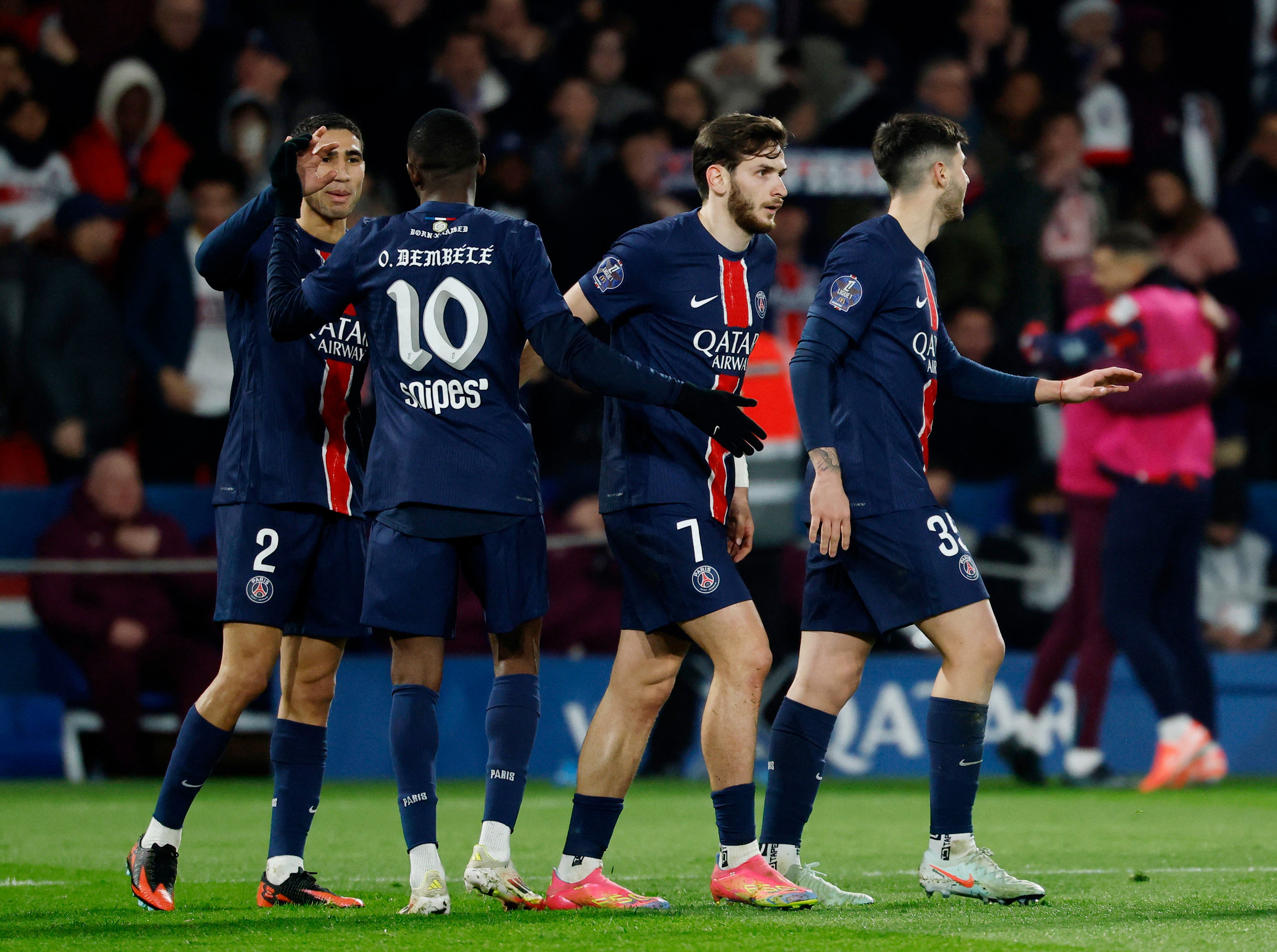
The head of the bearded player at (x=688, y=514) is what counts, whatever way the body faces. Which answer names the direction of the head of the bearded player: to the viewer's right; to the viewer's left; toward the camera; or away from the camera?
to the viewer's right

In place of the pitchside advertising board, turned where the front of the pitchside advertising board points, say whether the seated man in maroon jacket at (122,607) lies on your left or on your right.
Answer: on your right

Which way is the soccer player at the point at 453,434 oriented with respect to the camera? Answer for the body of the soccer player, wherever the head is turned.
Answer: away from the camera

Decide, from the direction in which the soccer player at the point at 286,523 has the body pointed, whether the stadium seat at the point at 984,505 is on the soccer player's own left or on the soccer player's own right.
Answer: on the soccer player's own left

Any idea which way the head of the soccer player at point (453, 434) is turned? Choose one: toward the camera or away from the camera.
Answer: away from the camera

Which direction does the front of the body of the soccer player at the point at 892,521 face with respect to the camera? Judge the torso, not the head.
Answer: to the viewer's right

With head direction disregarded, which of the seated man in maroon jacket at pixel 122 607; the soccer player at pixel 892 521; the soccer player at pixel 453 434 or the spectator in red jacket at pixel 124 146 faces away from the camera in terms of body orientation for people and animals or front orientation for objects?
the soccer player at pixel 453 434

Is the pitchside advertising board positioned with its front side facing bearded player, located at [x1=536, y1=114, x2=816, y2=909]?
yes

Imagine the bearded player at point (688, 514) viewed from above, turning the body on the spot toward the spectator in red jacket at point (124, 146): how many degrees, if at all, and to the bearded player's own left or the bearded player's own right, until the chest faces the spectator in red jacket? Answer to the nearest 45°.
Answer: approximately 180°

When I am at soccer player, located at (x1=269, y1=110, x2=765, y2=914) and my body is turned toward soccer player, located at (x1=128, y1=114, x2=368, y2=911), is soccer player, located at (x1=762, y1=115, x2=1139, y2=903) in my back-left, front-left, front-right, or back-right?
back-right

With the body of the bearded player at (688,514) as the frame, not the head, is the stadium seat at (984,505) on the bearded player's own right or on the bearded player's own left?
on the bearded player's own left
